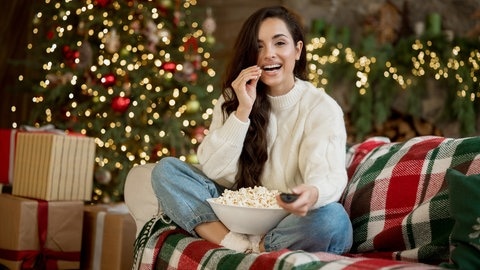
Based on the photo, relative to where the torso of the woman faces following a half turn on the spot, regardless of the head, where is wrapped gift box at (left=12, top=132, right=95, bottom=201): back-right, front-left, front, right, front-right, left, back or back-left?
left

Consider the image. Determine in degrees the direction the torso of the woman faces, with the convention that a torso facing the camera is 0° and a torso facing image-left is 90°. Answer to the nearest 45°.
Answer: approximately 45°

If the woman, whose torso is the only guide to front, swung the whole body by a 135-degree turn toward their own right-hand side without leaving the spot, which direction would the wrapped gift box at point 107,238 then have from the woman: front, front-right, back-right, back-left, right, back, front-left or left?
front-left

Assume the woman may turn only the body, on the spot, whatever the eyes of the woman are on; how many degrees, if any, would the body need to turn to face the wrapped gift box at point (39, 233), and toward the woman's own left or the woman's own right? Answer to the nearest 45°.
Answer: approximately 90° to the woman's own right

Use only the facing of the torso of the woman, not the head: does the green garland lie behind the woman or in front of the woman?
behind

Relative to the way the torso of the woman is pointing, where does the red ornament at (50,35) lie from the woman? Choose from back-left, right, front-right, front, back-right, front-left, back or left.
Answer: right

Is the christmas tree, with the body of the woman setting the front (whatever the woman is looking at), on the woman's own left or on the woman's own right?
on the woman's own right

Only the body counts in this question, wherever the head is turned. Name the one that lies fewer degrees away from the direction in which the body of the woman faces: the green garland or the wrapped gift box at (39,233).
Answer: the wrapped gift box

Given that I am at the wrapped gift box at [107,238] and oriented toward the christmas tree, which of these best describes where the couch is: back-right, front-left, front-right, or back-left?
back-right
